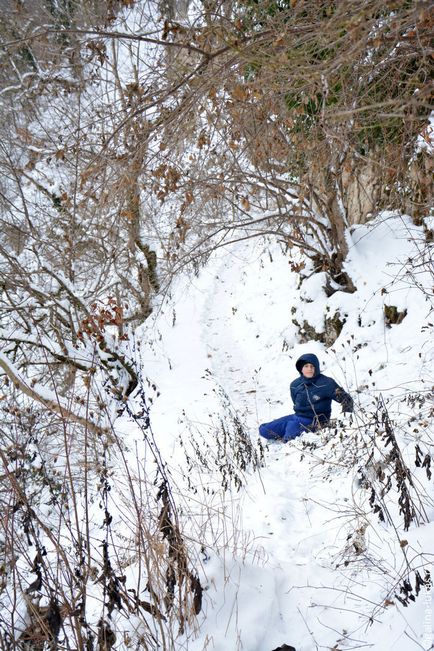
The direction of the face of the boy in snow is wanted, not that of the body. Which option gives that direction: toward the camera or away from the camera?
toward the camera

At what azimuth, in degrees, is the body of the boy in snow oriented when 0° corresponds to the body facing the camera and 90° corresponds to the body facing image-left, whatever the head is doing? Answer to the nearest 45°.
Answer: approximately 45°
